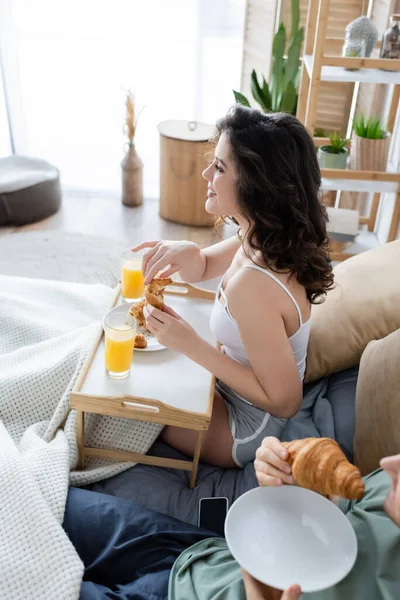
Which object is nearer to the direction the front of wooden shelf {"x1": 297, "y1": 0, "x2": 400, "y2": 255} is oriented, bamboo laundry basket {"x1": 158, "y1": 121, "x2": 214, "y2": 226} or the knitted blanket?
the knitted blanket

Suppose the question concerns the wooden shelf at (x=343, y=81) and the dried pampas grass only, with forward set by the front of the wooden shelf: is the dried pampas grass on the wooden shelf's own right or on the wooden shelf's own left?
on the wooden shelf's own right

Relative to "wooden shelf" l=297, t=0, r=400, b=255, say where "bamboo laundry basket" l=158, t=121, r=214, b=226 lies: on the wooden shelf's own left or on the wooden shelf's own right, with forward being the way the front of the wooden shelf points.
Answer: on the wooden shelf's own right

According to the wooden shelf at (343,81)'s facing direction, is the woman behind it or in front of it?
in front

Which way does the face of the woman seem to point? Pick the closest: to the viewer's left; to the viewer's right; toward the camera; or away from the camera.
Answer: to the viewer's left

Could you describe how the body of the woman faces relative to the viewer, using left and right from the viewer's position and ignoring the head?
facing to the left of the viewer

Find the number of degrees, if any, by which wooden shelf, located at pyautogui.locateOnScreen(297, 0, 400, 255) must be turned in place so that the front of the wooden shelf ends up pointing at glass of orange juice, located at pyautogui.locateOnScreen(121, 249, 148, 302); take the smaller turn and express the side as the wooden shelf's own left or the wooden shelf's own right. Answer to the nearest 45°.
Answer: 0° — it already faces it

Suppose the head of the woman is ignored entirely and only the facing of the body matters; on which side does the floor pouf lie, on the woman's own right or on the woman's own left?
on the woman's own right

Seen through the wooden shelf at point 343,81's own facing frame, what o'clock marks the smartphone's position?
The smartphone is roughly at 12 o'clock from the wooden shelf.
